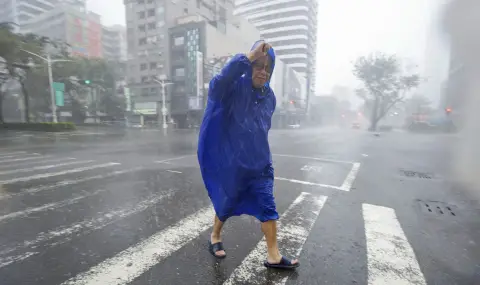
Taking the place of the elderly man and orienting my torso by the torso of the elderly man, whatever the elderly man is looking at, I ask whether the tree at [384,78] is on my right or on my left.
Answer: on my left

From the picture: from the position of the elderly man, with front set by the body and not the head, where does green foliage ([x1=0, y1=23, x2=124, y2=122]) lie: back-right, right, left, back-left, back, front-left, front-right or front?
back

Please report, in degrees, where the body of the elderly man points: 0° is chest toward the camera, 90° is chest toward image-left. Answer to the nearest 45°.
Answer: approximately 315°

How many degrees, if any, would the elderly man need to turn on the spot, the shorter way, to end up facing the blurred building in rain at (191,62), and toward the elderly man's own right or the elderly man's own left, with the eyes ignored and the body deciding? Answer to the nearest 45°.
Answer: approximately 135° to the elderly man's own left

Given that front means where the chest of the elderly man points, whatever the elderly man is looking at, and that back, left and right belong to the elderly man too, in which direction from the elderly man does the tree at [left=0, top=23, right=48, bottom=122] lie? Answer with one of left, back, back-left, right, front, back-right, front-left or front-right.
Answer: back

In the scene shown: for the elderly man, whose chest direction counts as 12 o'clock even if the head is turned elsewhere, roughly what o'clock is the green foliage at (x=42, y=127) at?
The green foliage is roughly at 6 o'clock from the elderly man.
